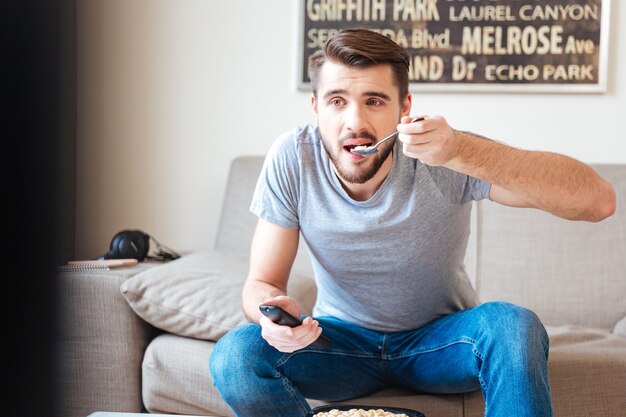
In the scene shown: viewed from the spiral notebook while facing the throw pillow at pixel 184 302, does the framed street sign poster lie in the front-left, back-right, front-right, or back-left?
front-left

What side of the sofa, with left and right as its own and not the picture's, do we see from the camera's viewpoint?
front

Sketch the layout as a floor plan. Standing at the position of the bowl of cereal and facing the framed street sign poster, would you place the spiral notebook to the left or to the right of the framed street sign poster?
left

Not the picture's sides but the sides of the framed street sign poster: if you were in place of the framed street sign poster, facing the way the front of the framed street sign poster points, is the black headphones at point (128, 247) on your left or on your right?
on your right

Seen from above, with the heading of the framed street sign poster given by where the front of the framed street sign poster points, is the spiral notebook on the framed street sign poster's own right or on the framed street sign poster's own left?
on the framed street sign poster's own right

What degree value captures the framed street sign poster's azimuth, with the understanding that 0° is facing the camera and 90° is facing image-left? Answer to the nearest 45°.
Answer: approximately 0°

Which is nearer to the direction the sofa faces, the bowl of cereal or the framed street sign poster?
the bowl of cereal

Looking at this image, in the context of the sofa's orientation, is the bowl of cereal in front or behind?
in front

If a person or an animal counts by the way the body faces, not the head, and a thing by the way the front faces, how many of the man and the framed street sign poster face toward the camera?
2

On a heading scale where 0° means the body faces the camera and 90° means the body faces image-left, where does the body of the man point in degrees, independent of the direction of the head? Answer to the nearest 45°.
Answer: approximately 0°
